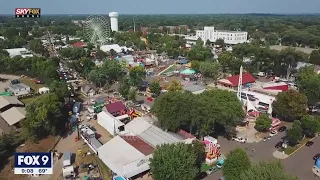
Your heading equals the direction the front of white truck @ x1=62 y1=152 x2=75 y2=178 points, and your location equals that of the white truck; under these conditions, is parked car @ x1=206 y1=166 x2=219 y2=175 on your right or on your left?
on your left

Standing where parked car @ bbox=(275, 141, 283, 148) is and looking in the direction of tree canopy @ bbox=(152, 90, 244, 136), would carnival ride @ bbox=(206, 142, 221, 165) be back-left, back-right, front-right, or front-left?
front-left

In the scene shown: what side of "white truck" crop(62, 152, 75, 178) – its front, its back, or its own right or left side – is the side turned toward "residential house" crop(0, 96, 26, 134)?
back

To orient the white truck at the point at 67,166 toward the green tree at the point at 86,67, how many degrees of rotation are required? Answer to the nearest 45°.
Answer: approximately 180°

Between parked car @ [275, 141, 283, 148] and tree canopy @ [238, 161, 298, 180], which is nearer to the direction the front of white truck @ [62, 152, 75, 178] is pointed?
the tree canopy

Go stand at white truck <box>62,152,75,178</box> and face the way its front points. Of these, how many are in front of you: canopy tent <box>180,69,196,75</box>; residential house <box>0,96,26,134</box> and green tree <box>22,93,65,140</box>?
0

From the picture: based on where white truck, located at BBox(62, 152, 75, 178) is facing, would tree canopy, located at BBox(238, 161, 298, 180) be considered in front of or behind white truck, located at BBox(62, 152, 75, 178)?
in front

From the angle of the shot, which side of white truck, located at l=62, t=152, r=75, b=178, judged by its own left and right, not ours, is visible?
front

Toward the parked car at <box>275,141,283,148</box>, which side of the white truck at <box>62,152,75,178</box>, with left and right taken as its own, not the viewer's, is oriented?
left

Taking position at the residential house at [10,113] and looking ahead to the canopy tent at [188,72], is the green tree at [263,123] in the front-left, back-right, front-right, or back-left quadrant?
front-right
